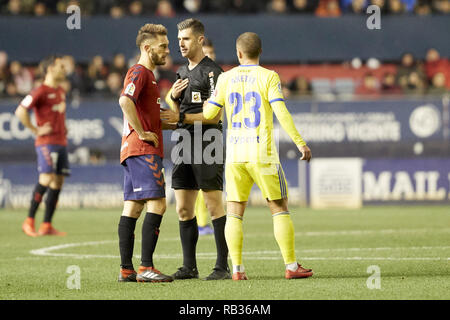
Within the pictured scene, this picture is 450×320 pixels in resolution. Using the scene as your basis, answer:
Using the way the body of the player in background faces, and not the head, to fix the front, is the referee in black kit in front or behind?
in front

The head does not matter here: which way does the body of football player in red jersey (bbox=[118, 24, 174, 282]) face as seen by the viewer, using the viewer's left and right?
facing to the right of the viewer

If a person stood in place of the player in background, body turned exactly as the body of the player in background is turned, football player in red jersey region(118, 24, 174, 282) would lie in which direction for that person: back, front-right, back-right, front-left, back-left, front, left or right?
front-right

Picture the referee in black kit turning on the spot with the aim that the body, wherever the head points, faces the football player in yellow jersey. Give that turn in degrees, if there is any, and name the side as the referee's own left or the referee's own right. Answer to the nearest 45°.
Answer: approximately 90° to the referee's own left

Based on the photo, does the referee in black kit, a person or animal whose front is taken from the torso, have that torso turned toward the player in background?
no

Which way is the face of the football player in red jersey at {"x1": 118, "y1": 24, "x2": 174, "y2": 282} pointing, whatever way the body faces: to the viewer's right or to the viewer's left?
to the viewer's right

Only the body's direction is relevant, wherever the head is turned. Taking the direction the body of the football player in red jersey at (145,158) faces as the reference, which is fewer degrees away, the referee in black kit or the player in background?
the referee in black kit

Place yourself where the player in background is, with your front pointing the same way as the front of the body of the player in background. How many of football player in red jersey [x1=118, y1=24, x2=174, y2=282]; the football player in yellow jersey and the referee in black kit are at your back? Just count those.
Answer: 0

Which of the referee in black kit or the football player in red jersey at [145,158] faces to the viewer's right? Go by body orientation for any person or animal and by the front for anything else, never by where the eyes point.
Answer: the football player in red jersey

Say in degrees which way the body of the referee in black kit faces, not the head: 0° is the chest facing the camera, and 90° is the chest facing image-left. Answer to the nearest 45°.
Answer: approximately 45°

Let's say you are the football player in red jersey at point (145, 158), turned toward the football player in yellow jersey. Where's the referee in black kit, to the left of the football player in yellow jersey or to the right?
left

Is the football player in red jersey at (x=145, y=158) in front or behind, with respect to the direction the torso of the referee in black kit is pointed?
in front

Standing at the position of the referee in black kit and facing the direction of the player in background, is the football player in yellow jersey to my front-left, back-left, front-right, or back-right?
back-right

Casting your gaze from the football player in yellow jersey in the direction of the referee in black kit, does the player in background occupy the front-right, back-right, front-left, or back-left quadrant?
front-right

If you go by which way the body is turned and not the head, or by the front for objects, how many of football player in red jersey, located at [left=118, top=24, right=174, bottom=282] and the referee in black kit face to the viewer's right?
1

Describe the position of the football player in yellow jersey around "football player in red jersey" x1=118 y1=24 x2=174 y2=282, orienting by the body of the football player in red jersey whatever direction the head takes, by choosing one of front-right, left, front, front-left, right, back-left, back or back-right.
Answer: front
